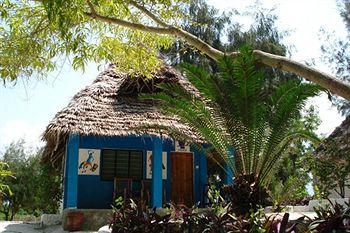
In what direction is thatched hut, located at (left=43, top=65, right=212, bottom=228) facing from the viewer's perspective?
toward the camera

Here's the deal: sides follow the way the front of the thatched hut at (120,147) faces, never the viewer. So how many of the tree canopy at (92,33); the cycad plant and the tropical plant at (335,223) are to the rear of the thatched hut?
0

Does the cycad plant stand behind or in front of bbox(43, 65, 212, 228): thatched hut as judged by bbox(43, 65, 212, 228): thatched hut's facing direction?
in front

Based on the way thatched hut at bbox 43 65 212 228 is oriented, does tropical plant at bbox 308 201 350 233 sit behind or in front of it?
in front

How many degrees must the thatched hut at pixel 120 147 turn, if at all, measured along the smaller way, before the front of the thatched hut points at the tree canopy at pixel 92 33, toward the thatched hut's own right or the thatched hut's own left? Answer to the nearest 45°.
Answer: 0° — it already faces it
